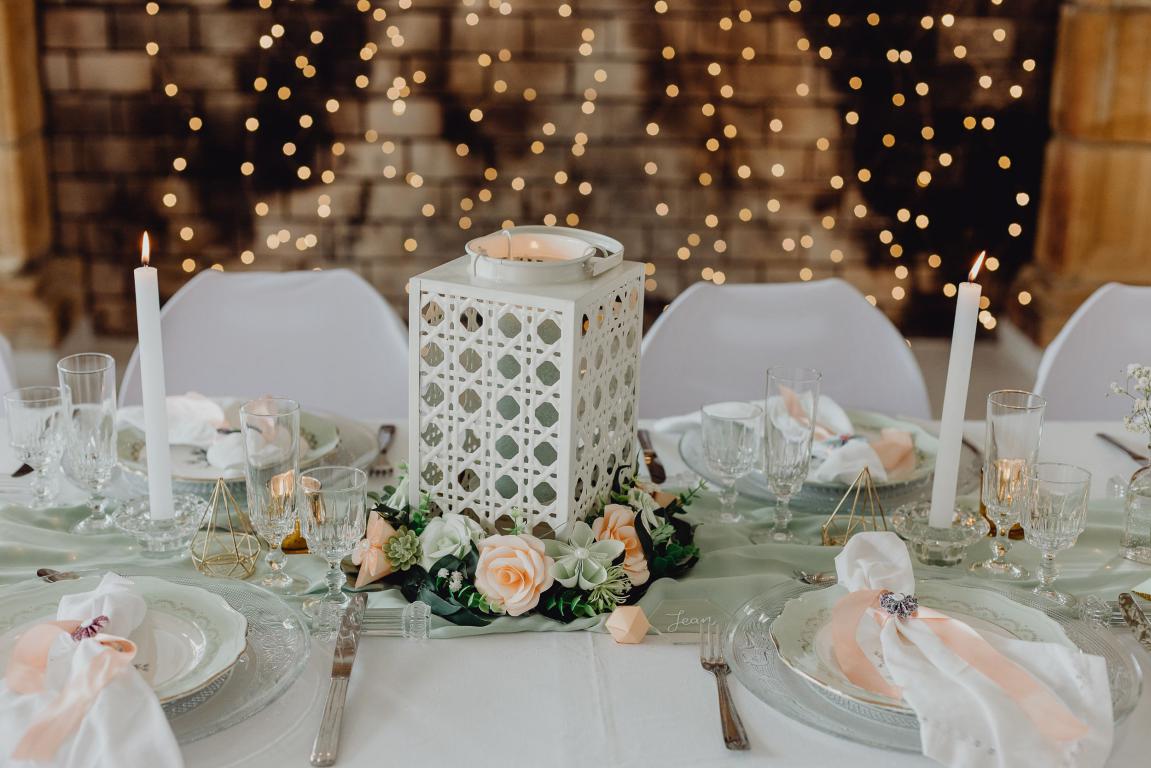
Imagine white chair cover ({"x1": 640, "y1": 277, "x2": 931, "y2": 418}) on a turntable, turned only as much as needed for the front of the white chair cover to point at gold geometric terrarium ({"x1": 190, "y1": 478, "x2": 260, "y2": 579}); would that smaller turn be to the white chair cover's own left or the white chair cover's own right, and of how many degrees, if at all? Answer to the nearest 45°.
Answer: approximately 45° to the white chair cover's own right

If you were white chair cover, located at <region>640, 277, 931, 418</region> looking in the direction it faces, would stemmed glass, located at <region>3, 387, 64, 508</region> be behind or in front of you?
in front

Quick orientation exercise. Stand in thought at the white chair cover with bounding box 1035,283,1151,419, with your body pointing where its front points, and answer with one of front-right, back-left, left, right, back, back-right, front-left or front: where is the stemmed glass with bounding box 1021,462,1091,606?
front

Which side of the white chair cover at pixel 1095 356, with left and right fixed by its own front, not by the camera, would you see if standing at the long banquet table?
front

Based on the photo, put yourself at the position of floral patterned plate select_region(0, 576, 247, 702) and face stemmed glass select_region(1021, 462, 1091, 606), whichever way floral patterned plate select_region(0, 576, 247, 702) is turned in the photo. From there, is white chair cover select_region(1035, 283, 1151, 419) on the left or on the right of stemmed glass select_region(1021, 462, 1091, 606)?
left

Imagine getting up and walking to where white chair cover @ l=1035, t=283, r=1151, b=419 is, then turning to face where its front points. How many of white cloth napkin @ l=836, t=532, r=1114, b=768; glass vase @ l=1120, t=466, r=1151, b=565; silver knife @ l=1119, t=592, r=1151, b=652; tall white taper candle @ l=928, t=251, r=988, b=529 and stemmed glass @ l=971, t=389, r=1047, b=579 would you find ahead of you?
5

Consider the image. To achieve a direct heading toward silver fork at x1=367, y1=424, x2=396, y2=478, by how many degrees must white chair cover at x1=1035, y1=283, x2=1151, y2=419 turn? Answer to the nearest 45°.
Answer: approximately 45° to its right

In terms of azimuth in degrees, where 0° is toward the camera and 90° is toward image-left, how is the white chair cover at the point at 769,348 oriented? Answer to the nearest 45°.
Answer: approximately 0°

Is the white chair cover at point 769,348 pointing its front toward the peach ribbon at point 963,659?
yes

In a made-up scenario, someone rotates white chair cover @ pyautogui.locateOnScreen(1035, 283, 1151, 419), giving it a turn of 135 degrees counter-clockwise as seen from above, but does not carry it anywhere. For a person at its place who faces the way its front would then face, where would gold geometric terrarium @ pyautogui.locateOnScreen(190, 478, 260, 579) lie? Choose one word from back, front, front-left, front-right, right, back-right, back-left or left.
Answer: back

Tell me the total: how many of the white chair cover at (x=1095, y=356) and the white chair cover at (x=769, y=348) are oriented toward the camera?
2

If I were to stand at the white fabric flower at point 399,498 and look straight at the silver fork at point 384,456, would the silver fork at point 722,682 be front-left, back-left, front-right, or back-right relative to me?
back-right
